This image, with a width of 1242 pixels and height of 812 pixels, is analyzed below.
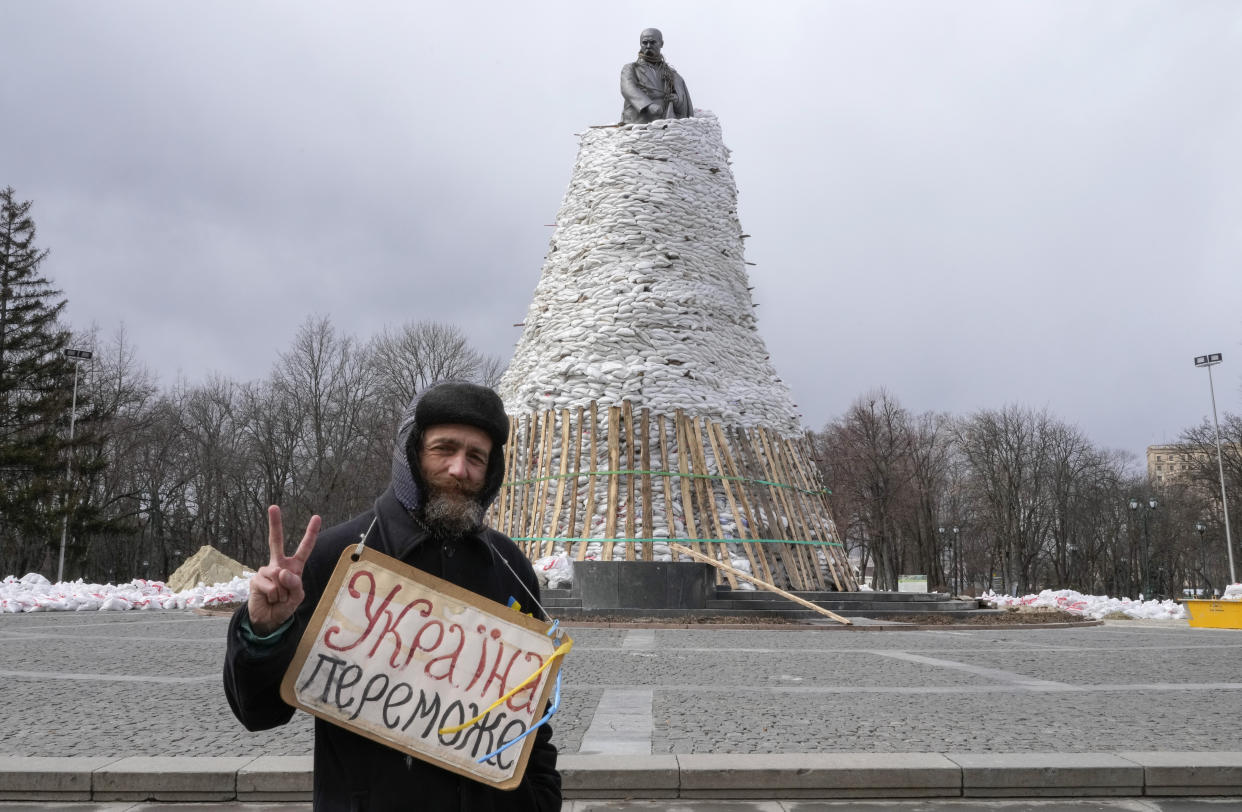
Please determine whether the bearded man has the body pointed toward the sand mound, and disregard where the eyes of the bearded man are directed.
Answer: no

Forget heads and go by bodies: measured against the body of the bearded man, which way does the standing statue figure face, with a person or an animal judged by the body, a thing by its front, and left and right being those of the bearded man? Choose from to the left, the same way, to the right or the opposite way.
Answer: the same way

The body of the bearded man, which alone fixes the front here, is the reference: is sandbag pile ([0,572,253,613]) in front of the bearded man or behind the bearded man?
behind

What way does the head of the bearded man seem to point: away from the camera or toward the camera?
toward the camera

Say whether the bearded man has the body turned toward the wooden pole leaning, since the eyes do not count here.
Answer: no

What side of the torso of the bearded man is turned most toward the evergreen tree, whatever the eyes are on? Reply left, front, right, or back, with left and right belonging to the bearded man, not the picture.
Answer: back

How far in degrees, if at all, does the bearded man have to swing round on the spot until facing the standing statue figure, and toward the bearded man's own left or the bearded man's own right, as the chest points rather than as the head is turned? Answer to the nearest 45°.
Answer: approximately 180°

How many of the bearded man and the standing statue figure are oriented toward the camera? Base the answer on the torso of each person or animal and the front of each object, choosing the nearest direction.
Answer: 2

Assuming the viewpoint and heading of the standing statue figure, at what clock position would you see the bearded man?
The bearded man is roughly at 12 o'clock from the standing statue figure.

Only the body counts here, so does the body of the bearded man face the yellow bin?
no

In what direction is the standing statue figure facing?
toward the camera
